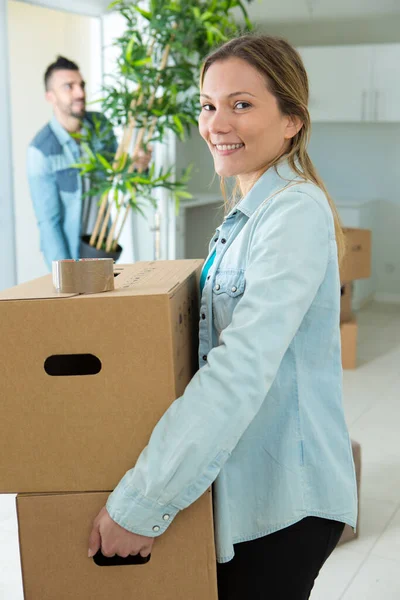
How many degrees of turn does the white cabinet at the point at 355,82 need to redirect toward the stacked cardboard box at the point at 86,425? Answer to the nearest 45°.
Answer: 0° — it already faces it

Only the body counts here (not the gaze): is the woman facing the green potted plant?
no

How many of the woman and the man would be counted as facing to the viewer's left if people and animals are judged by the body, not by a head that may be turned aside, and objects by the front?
1

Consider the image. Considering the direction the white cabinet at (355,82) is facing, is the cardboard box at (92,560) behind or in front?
in front

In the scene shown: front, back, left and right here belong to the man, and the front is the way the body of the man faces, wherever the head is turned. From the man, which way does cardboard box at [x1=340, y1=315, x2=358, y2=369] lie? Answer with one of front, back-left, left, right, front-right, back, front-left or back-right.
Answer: front-left

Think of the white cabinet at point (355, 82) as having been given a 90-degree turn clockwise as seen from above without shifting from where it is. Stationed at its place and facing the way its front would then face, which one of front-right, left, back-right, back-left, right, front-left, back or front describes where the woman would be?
left

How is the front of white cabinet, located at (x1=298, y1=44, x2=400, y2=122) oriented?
toward the camera

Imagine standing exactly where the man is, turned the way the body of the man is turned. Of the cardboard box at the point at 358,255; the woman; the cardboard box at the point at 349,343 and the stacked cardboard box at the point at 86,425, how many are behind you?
0

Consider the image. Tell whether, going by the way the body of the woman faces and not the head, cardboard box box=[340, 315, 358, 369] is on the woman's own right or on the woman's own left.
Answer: on the woman's own right

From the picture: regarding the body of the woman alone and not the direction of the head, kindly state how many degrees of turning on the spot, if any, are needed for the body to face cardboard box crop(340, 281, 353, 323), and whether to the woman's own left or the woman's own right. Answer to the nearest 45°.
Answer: approximately 90° to the woman's own right

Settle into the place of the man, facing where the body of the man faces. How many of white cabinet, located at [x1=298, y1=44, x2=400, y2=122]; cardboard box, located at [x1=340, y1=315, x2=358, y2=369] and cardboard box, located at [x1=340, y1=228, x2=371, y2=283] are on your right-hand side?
0

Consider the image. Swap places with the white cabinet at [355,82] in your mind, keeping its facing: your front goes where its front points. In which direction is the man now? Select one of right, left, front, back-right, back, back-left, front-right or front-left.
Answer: front-right

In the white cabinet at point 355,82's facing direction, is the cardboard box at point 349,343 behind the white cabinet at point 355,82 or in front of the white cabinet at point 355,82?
in front

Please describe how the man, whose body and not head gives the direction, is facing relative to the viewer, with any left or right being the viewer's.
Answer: facing the viewer and to the right of the viewer

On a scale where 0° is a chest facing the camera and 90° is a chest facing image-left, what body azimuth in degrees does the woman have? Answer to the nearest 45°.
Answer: approximately 90°
